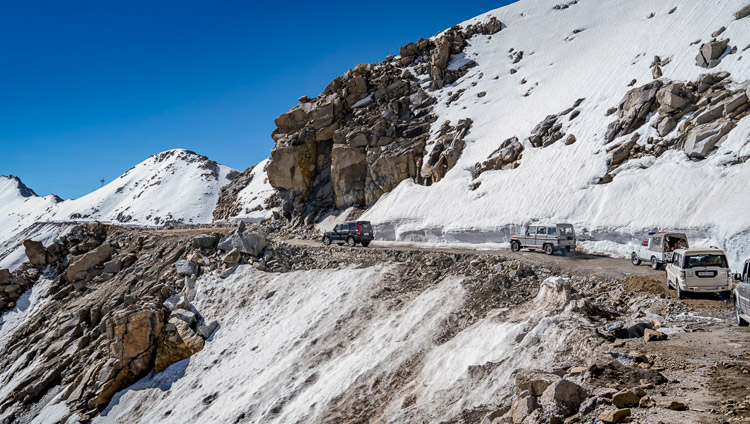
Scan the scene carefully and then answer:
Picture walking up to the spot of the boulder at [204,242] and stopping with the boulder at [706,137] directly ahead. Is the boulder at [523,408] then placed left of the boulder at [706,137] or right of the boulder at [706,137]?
right

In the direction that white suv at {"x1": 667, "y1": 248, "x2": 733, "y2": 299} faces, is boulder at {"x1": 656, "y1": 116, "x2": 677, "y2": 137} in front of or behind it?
in front

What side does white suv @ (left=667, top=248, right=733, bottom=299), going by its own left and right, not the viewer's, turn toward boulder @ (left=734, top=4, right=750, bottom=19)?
front

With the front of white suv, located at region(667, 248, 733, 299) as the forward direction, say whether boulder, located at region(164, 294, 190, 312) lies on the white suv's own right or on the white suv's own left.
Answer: on the white suv's own left

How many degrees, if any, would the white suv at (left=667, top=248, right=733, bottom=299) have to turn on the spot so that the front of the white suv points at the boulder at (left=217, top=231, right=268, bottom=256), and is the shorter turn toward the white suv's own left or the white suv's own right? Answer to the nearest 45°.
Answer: approximately 90° to the white suv's own left

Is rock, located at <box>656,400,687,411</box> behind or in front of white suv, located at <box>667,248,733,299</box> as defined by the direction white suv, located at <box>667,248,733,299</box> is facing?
behind

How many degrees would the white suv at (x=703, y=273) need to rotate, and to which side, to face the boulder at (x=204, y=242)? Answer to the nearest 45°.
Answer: approximately 90° to its left

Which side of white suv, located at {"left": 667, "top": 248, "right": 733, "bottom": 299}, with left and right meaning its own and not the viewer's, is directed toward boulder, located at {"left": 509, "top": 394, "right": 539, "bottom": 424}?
back

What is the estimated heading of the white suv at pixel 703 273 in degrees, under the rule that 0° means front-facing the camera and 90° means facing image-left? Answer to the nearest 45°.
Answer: approximately 180°

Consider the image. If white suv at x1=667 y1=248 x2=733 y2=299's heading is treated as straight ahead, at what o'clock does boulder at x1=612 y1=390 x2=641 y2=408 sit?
The boulder is roughly at 6 o'clock from the white suv.

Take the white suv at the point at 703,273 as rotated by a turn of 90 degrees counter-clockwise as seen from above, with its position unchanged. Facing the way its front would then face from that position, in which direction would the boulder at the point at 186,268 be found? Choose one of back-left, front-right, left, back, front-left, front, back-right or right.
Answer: front

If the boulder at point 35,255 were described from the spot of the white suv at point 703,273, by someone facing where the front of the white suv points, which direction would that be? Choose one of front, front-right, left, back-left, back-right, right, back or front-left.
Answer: left

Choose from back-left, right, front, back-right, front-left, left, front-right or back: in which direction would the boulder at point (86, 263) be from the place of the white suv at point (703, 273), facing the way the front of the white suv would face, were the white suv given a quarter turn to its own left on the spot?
front

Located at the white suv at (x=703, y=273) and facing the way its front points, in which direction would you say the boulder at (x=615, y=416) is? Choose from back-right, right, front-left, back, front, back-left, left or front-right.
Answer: back

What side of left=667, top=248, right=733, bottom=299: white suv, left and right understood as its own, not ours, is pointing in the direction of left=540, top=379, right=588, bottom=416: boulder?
back

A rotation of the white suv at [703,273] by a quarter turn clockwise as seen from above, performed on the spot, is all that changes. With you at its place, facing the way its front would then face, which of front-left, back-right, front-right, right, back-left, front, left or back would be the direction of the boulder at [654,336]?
right
